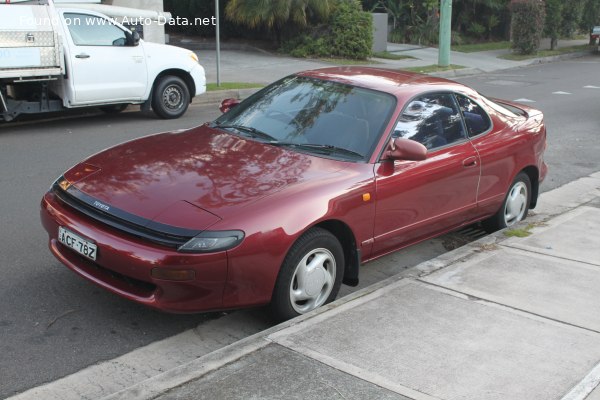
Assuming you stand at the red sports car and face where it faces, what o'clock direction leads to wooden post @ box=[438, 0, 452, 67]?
The wooden post is roughly at 5 o'clock from the red sports car.

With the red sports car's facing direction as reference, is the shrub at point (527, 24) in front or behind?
behind

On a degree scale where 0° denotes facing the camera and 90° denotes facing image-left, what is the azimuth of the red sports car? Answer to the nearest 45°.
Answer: approximately 45°

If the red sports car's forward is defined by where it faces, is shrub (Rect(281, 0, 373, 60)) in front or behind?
behind

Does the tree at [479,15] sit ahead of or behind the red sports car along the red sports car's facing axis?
behind
